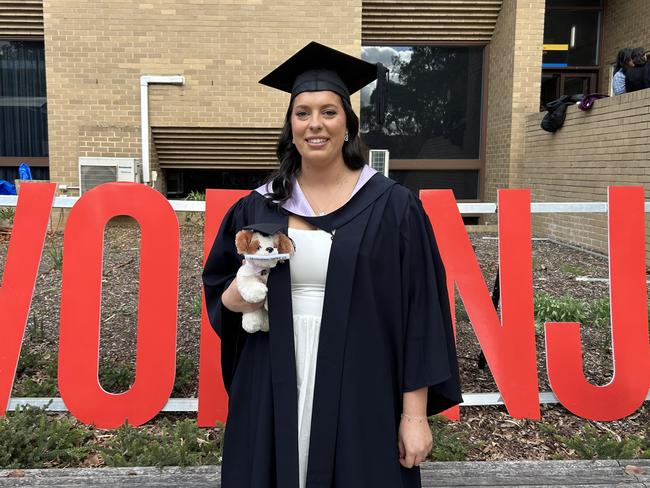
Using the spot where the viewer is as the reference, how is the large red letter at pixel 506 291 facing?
facing the viewer

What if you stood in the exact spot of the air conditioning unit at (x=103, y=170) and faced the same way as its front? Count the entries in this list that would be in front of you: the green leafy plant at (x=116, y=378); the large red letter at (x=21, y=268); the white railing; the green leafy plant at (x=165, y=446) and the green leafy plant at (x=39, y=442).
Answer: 5

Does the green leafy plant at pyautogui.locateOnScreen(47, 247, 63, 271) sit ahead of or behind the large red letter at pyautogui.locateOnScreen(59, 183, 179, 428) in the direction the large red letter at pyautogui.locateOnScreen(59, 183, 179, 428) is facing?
behind

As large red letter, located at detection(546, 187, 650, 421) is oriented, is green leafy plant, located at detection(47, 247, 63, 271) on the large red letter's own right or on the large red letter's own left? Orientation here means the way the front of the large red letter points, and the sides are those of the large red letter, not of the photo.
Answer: on the large red letter's own right

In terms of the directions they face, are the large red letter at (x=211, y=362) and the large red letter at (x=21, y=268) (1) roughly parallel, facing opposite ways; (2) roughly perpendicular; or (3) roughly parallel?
roughly parallel

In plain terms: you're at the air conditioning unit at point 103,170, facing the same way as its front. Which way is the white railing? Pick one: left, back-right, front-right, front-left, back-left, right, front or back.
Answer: front

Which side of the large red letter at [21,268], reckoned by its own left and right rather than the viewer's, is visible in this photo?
front

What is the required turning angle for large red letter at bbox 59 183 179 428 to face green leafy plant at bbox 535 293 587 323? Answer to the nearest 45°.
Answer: approximately 90° to its left

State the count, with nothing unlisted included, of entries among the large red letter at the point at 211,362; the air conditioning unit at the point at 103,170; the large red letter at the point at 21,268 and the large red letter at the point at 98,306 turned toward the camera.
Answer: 4

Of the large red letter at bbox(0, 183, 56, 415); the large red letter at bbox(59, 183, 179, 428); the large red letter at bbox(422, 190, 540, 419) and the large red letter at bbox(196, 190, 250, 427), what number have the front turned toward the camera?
4

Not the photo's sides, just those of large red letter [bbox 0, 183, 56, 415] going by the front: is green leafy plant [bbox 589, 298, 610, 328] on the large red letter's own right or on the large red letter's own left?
on the large red letter's own left

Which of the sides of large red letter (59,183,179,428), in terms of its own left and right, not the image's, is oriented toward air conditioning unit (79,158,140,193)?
back

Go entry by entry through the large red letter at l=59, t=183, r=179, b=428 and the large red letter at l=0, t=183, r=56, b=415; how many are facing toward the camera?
2

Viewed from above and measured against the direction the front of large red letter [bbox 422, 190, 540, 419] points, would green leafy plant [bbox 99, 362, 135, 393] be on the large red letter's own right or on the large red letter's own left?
on the large red letter's own right

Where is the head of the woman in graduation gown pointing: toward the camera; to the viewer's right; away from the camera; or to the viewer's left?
toward the camera

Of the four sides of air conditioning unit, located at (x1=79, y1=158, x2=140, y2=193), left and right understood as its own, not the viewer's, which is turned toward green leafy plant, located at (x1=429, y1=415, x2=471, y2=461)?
front

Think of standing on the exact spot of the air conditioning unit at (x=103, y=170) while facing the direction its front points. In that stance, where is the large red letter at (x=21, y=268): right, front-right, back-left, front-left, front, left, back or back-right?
front

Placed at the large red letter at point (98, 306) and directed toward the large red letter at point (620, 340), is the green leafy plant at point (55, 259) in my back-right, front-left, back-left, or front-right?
back-left

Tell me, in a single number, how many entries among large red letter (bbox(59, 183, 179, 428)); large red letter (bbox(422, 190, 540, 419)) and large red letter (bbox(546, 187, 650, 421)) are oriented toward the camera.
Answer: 3
